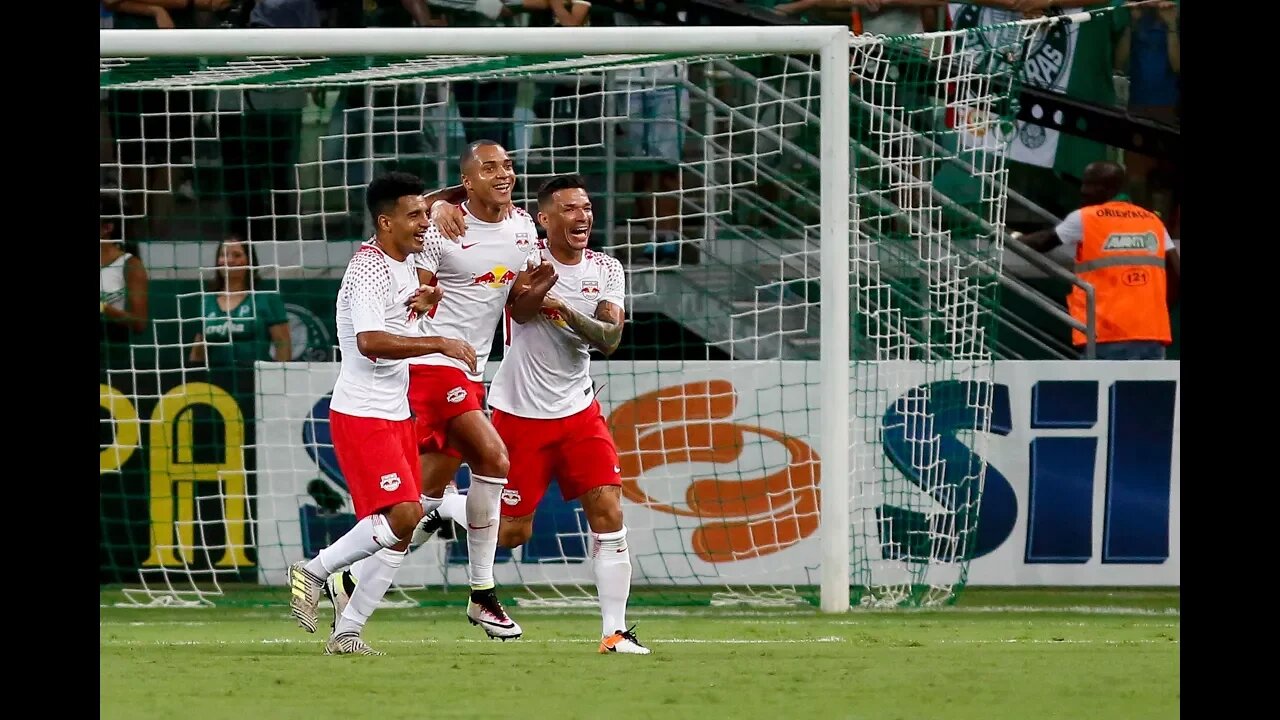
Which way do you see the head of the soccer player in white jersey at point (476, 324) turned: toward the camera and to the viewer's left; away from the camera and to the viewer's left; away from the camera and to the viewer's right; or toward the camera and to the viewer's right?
toward the camera and to the viewer's right

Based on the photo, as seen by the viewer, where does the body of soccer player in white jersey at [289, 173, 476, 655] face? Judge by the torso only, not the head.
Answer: to the viewer's right

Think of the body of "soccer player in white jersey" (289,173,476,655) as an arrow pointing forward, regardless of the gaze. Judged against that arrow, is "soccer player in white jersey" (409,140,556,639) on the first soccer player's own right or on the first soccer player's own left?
on the first soccer player's own left

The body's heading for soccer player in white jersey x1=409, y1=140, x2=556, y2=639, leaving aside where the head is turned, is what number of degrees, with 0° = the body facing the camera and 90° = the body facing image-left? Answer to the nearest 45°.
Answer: approximately 315°

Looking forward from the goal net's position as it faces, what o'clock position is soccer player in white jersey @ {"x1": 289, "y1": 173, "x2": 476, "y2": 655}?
The soccer player in white jersey is roughly at 1 o'clock from the goal net.

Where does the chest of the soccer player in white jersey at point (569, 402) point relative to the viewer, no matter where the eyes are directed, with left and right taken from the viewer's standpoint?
facing the viewer and to the right of the viewer

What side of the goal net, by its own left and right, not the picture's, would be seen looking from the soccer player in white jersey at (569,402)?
front

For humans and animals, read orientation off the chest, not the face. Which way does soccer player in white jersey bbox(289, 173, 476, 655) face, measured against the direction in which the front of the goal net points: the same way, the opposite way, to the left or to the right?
to the left

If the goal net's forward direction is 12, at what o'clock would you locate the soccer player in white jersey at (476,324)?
The soccer player in white jersey is roughly at 1 o'clock from the goal net.

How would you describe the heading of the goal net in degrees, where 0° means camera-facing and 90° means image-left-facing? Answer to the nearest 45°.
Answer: approximately 0°
